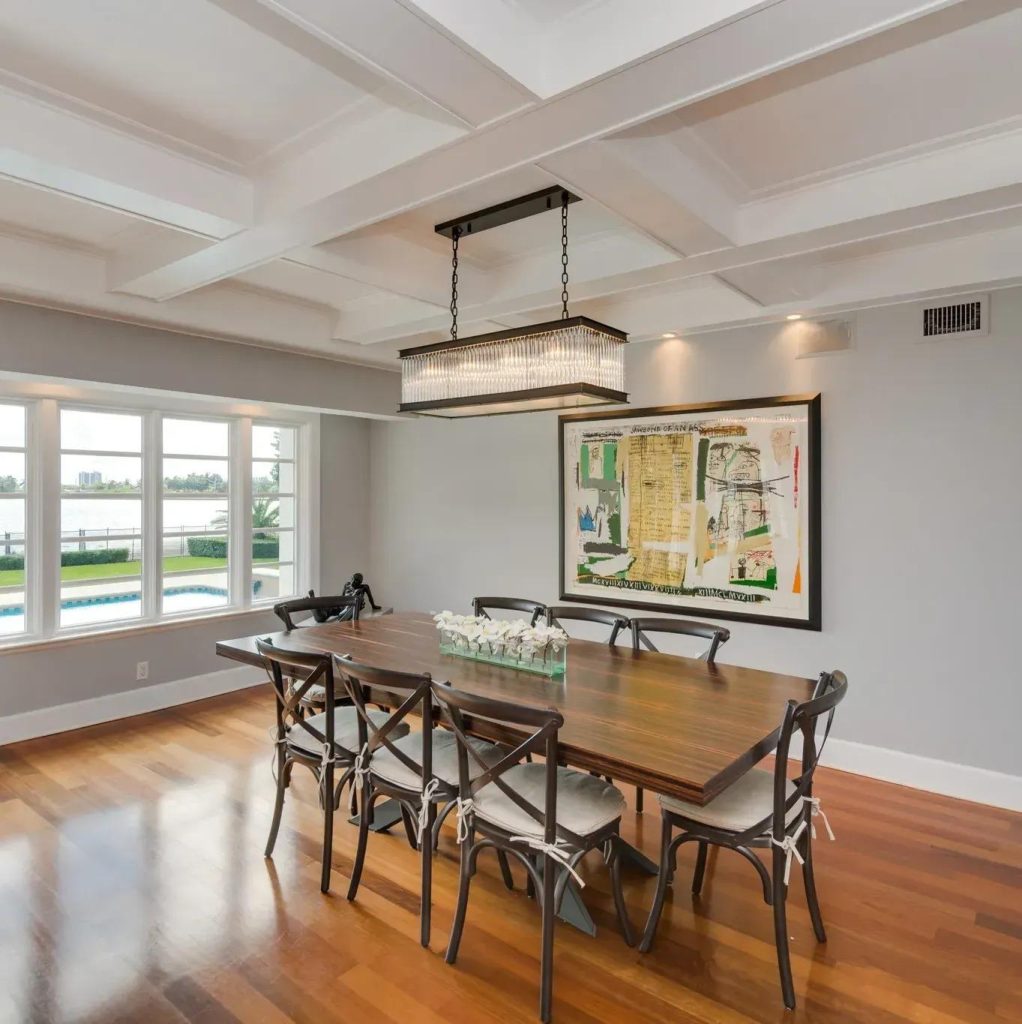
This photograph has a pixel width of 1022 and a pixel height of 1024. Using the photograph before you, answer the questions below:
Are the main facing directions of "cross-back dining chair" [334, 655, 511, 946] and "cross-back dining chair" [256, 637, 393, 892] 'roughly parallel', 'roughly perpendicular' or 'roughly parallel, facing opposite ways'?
roughly parallel

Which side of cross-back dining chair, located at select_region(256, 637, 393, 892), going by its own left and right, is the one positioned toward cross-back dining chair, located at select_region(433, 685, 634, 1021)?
right

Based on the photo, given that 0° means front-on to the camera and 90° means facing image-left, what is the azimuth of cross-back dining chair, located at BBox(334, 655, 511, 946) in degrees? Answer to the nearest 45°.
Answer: approximately 225°

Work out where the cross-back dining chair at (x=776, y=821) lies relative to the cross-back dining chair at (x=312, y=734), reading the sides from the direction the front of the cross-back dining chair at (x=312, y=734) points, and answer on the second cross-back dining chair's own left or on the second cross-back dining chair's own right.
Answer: on the second cross-back dining chair's own right

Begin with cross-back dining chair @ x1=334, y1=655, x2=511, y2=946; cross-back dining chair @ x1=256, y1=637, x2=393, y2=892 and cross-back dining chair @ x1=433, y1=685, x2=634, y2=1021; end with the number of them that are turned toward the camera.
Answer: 0

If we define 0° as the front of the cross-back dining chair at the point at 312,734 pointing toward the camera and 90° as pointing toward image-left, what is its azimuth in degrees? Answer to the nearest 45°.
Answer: approximately 225°

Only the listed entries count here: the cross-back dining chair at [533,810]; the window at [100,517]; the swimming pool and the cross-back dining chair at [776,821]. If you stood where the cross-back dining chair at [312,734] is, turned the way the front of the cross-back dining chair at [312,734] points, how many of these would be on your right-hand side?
2

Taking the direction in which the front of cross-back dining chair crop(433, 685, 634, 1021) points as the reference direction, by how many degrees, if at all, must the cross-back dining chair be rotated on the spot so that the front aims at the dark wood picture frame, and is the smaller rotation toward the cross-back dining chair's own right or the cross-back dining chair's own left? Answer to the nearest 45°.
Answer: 0° — it already faces it

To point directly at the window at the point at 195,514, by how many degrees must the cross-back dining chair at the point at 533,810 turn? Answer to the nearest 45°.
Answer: approximately 90° to its left

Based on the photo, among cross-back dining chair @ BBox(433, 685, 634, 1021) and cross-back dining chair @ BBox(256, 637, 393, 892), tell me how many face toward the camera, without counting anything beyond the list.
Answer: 0

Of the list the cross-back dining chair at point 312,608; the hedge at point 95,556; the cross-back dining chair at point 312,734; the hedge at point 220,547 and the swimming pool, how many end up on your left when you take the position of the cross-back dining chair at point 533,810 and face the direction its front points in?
5

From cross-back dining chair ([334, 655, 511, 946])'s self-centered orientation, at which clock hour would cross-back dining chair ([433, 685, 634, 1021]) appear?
cross-back dining chair ([433, 685, 634, 1021]) is roughly at 3 o'clock from cross-back dining chair ([334, 655, 511, 946]).

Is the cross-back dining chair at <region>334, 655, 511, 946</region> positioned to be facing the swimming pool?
no

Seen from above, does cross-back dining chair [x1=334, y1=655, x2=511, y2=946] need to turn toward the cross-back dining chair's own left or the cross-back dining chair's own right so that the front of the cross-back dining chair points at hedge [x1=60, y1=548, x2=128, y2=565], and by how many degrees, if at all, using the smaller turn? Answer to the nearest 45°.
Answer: approximately 90° to the cross-back dining chair's own left

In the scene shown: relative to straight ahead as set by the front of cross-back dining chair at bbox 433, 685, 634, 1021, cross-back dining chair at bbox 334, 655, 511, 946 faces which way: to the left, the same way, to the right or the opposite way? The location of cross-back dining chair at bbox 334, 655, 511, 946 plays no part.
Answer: the same way

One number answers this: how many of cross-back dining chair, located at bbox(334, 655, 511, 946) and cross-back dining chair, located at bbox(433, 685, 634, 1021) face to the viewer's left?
0

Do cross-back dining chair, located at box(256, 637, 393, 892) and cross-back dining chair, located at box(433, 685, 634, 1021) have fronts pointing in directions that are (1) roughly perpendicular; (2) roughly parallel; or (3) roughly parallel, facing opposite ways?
roughly parallel
